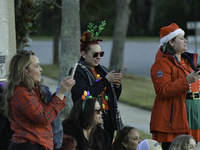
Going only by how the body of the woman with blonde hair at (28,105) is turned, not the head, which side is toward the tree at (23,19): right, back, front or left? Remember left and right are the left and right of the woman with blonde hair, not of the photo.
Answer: left

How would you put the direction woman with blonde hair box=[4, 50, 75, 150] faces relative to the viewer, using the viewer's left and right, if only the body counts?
facing to the right of the viewer

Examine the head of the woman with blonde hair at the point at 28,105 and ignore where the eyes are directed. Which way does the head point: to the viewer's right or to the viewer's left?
to the viewer's right
